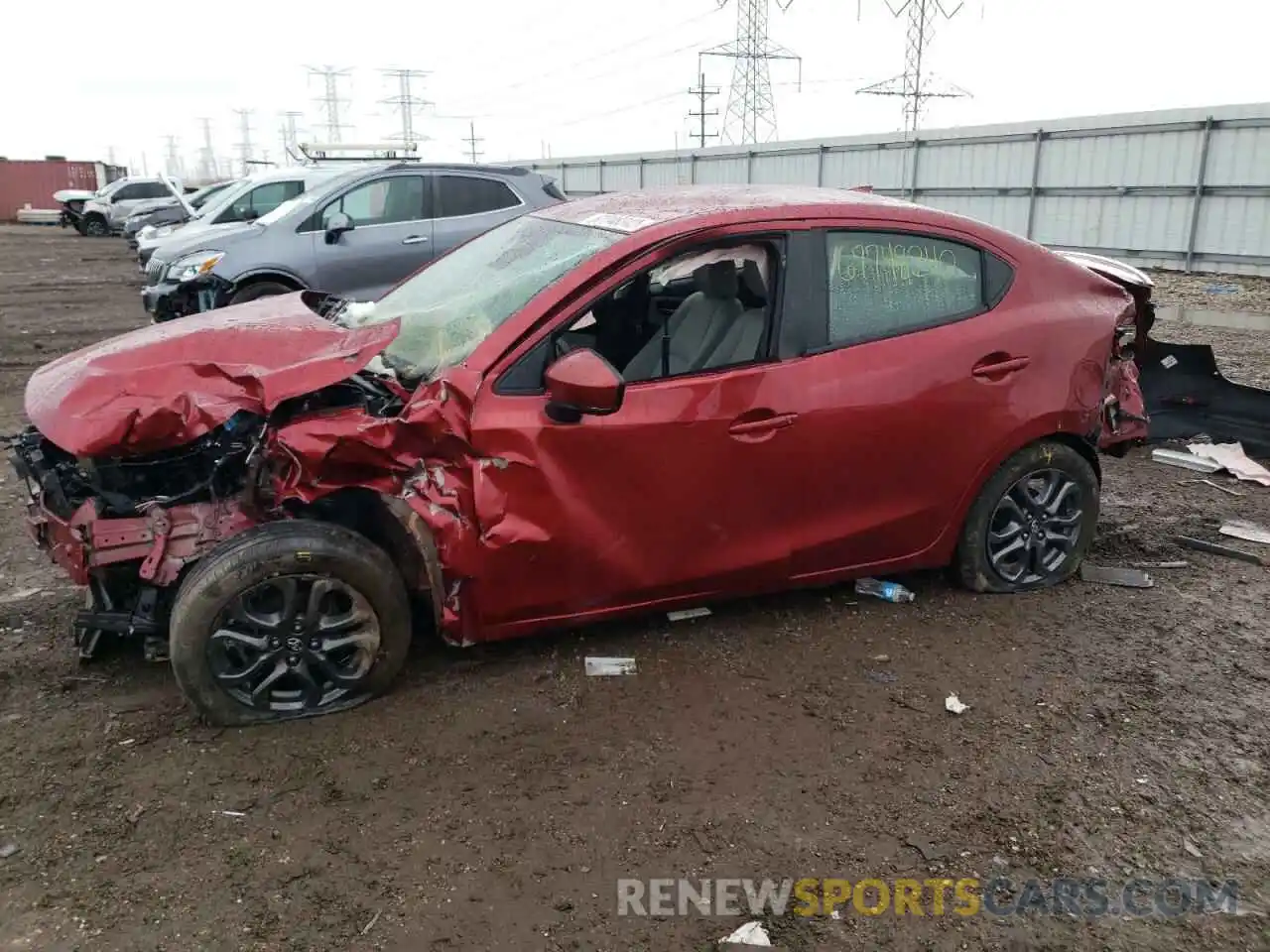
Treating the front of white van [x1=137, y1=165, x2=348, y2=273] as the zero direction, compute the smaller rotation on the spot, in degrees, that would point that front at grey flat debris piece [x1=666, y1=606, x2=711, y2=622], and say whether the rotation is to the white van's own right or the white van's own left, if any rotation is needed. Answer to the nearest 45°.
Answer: approximately 45° to the white van's own left

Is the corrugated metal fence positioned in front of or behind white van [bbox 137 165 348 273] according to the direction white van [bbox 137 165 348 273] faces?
behind

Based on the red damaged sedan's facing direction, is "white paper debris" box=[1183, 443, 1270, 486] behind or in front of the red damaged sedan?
behind

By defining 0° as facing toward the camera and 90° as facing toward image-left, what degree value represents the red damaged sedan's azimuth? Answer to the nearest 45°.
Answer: approximately 45°

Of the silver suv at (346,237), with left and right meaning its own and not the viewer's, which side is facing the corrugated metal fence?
back

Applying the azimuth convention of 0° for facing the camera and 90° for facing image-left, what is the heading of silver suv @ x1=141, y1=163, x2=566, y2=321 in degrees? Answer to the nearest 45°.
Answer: approximately 45°

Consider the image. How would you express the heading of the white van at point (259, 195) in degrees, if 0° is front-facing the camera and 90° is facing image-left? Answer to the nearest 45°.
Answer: approximately 45°
